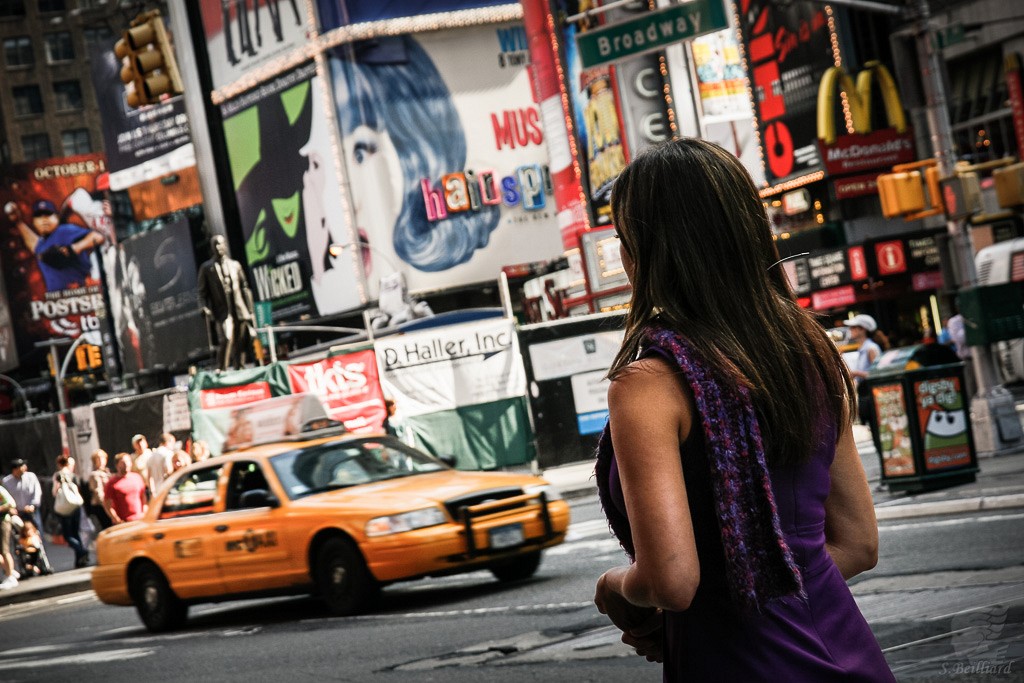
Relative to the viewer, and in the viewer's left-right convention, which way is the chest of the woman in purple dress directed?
facing away from the viewer and to the left of the viewer

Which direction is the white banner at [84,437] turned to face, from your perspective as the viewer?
facing the viewer

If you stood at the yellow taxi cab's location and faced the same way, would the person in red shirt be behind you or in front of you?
behind

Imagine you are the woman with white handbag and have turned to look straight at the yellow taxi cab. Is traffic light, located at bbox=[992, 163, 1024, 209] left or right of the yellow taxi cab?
left

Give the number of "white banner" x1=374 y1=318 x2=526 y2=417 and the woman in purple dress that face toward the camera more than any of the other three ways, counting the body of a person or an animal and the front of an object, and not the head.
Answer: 1

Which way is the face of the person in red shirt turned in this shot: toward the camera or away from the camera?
toward the camera

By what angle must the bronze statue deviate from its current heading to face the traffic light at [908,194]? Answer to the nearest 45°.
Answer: approximately 45° to its left

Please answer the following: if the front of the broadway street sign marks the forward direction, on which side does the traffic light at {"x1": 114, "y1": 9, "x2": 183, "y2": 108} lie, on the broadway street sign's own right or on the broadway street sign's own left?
on the broadway street sign's own right

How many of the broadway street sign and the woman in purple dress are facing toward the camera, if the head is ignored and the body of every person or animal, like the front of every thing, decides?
1

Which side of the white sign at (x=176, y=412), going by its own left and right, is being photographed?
front

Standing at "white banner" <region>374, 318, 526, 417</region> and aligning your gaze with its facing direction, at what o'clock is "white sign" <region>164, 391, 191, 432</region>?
"white sign" <region>164, 391, 191, 432</region> is roughly at 4 o'clock from "white banner" <region>374, 318, 526, 417</region>.
